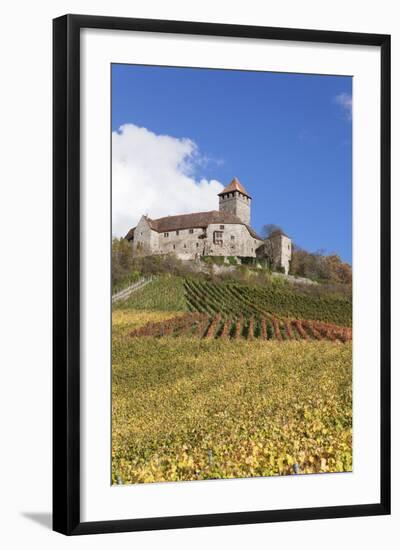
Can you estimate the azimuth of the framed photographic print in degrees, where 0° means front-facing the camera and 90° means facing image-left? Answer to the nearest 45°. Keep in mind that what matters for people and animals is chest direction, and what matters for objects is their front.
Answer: approximately 315°
